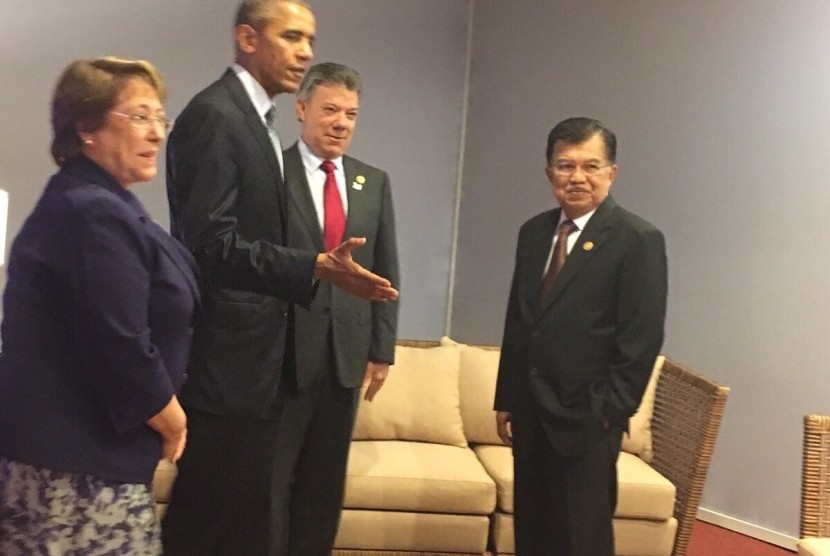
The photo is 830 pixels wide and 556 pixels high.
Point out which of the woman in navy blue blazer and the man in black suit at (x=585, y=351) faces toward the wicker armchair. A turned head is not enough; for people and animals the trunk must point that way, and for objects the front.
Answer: the woman in navy blue blazer

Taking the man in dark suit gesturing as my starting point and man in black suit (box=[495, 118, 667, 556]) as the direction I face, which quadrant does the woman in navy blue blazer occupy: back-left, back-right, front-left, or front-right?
back-right

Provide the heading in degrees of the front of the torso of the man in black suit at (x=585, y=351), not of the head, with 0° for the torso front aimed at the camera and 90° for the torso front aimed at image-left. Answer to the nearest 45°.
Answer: approximately 45°

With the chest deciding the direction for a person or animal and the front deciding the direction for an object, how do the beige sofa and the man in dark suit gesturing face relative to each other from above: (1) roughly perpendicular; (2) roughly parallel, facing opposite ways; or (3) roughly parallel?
roughly perpendicular

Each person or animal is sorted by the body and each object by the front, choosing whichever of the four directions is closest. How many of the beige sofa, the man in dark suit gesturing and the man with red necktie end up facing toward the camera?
2

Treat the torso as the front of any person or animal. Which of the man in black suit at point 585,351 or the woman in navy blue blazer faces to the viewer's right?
the woman in navy blue blazer

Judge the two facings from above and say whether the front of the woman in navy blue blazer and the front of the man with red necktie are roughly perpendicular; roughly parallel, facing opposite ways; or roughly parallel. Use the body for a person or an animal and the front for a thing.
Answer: roughly perpendicular

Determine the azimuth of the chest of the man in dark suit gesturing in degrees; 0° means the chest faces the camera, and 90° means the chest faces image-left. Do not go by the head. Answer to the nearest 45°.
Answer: approximately 270°

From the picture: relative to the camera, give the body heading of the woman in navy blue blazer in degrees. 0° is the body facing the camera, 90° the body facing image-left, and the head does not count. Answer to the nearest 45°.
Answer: approximately 270°
